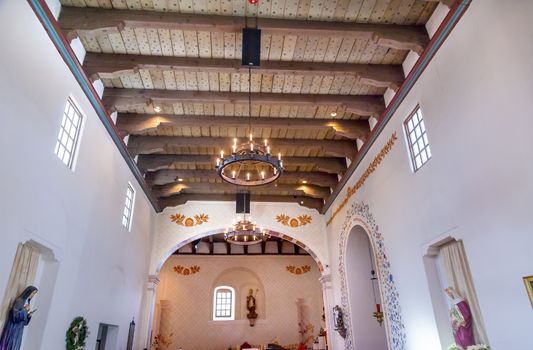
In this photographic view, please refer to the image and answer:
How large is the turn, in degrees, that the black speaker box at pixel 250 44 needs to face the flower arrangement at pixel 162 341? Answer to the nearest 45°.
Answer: approximately 180°

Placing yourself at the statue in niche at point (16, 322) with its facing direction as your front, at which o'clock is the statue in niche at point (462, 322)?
the statue in niche at point (462, 322) is roughly at 1 o'clock from the statue in niche at point (16, 322).

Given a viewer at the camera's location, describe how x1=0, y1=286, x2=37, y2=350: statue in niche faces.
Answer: facing to the right of the viewer

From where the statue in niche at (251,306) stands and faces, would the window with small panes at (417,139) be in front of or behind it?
in front

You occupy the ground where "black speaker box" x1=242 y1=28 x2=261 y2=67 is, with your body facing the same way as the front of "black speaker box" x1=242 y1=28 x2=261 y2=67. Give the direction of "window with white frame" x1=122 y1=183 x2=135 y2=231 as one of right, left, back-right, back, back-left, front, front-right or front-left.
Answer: back-right

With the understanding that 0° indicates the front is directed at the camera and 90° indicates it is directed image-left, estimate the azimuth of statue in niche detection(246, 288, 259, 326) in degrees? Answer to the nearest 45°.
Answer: approximately 0°

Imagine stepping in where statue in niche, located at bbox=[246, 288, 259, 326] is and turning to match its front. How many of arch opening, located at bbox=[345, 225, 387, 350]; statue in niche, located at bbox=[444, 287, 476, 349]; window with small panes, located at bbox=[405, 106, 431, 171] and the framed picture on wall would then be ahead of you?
4

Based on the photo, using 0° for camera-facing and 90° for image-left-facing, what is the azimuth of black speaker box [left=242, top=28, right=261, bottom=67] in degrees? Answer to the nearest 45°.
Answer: approximately 0°

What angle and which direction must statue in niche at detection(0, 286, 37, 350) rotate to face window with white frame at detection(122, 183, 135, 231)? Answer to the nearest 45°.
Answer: approximately 45° to its left

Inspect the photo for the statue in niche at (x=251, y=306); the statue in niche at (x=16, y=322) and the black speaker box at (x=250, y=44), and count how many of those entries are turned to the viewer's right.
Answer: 1

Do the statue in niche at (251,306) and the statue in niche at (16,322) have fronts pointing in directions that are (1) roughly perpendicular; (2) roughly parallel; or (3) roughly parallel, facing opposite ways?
roughly perpendicular

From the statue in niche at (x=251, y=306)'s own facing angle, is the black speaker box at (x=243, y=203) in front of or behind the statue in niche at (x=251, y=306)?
in front
